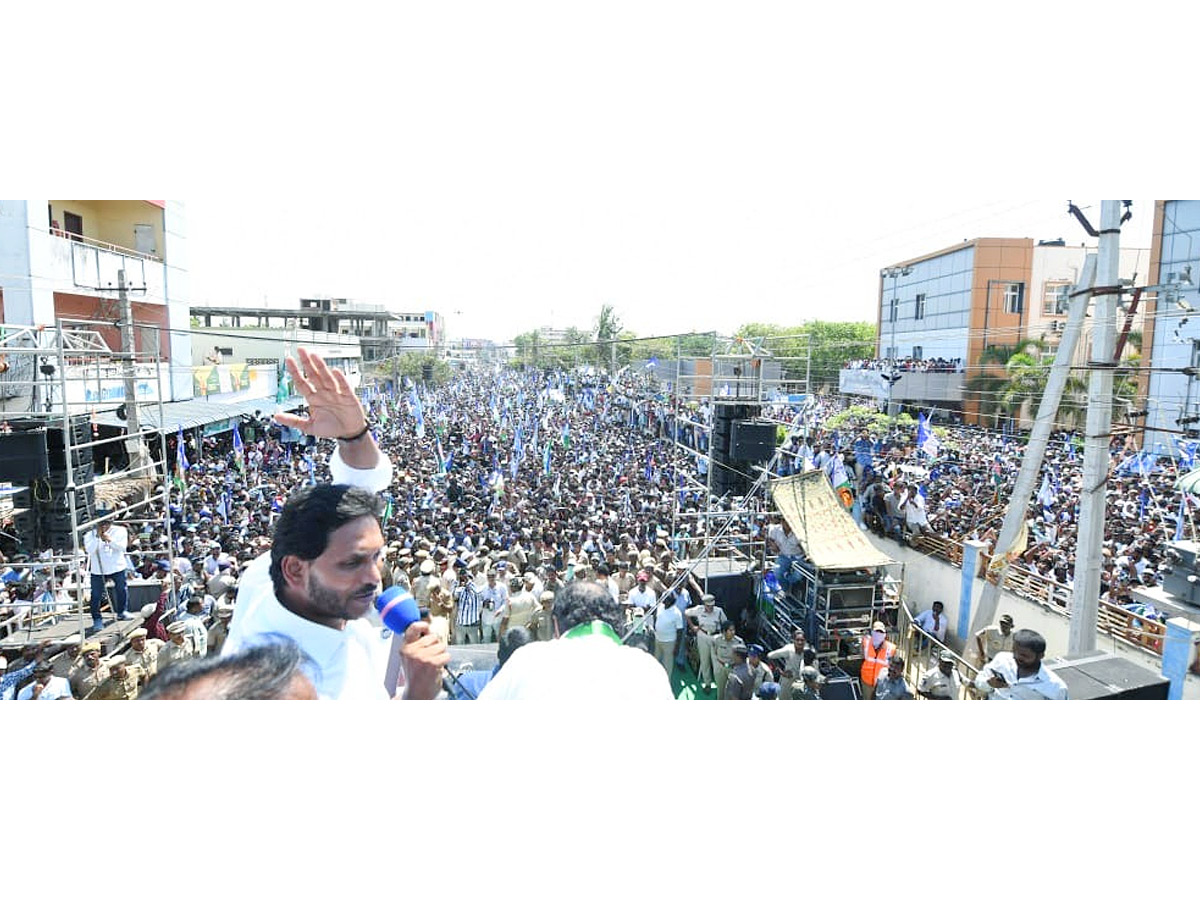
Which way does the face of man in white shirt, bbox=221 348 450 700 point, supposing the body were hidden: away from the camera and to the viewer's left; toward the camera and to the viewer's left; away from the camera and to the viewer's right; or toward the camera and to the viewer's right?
toward the camera and to the viewer's right

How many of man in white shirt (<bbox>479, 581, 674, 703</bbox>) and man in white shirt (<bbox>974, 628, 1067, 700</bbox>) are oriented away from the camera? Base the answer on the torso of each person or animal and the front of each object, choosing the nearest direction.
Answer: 1

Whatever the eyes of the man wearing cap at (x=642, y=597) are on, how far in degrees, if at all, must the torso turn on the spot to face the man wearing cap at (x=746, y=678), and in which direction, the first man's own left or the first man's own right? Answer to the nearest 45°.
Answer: approximately 45° to the first man's own left

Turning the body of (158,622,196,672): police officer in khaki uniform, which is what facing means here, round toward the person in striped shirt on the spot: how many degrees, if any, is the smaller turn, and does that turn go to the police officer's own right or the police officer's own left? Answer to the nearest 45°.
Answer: approximately 45° to the police officer's own left

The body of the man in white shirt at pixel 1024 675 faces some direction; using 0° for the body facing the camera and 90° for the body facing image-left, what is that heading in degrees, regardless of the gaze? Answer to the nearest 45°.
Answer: approximately 45°

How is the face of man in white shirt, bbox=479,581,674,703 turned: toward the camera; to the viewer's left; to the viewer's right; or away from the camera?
away from the camera

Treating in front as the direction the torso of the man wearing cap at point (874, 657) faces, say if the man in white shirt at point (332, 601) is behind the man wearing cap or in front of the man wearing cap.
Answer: in front

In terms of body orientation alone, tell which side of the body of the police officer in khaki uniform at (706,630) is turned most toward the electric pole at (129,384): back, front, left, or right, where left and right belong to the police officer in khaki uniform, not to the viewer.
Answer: right
